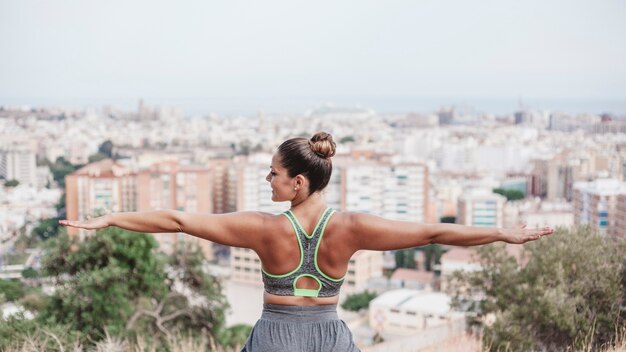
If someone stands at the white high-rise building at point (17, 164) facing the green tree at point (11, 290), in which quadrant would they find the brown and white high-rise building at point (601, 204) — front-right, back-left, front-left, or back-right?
front-left

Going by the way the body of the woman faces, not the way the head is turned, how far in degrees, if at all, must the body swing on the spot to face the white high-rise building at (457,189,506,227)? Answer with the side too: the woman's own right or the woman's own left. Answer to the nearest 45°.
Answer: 0° — they already face it

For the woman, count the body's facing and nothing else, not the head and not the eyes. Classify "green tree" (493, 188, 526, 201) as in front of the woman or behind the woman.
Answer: in front

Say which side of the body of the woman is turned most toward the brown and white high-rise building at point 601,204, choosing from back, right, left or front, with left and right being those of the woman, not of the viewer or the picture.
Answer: front

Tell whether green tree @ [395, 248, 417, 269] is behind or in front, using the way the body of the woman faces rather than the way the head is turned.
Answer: in front

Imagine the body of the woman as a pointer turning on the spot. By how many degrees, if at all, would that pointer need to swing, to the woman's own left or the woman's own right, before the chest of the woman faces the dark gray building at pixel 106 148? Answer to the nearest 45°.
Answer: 0° — they already face it

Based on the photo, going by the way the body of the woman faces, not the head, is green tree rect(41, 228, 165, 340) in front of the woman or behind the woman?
in front

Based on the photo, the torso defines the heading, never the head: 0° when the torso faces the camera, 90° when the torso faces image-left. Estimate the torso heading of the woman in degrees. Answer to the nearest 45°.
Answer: approximately 180°

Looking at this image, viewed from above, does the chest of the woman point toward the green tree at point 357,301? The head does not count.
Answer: yes

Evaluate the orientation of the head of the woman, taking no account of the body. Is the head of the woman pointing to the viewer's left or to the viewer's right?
to the viewer's left
